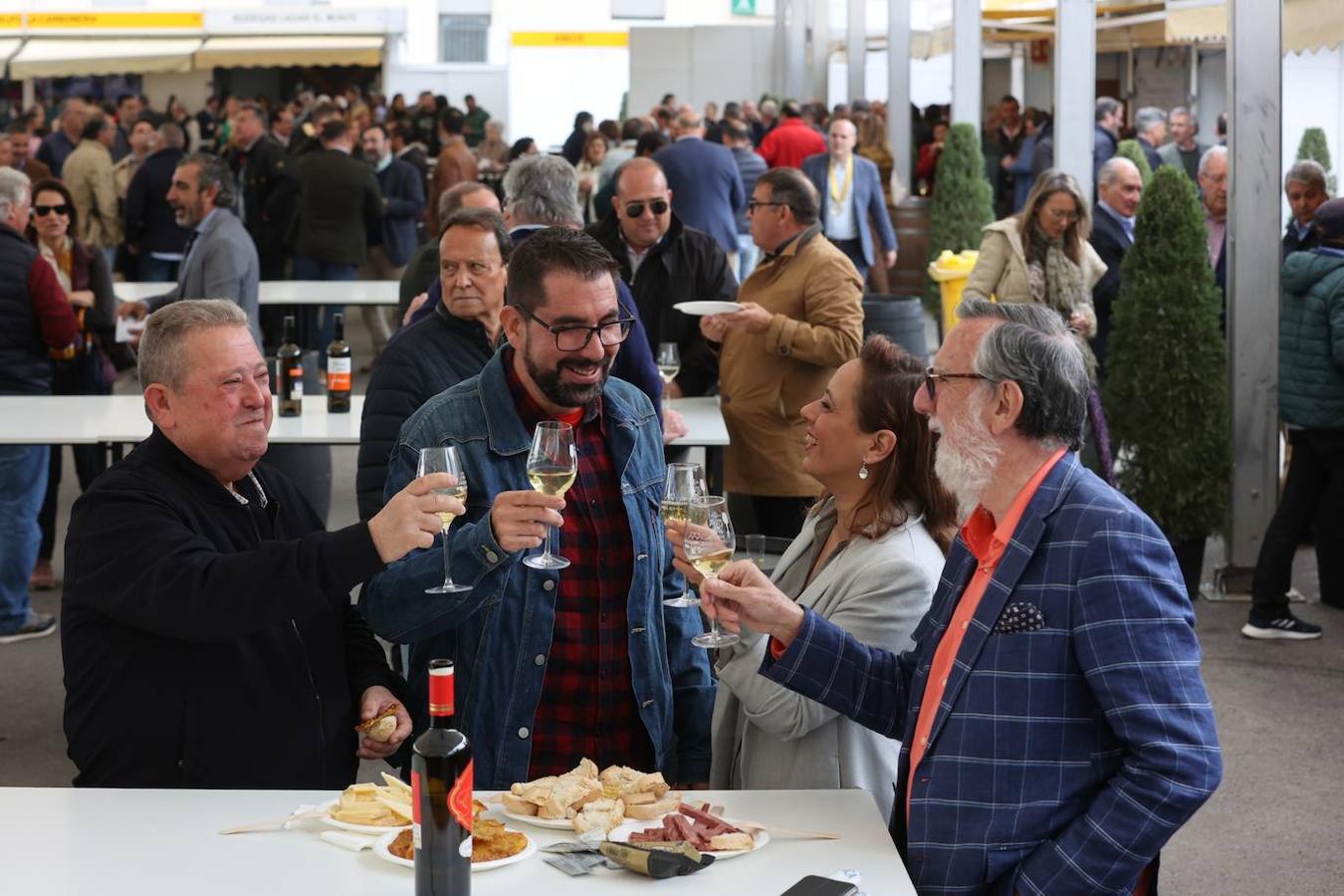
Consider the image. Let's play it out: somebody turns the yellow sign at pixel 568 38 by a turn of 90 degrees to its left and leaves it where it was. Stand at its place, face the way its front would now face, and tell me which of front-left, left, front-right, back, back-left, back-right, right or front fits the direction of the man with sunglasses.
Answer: right

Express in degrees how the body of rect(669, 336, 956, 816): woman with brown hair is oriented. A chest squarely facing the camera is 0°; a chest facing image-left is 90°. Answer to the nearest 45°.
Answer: approximately 90°

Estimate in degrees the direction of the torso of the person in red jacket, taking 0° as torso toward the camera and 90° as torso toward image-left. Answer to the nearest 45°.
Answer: approximately 180°

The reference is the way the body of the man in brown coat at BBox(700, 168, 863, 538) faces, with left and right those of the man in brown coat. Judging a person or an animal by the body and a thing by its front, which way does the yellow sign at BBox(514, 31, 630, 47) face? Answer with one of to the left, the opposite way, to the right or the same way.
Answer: to the left

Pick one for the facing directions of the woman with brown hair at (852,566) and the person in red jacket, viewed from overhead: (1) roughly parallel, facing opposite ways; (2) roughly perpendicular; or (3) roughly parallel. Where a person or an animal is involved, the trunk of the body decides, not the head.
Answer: roughly perpendicular

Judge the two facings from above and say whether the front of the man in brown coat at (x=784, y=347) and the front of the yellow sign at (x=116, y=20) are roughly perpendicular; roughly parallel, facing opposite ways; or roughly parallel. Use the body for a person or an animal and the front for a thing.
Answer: roughly perpendicular

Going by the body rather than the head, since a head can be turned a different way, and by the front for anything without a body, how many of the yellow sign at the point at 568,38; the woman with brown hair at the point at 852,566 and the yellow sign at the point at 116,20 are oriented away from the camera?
0

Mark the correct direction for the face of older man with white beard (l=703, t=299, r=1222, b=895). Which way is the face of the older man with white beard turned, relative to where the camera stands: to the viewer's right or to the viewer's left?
to the viewer's left

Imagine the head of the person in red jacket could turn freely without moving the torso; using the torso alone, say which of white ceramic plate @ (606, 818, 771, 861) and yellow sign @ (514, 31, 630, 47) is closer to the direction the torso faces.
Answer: the yellow sign

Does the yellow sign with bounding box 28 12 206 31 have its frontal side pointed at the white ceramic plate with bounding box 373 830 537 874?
yes

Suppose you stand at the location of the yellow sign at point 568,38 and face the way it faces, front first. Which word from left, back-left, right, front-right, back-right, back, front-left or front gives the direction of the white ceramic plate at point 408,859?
front

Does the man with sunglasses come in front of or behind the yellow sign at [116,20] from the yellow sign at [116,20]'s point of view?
in front

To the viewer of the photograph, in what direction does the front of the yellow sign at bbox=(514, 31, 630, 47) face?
facing the viewer

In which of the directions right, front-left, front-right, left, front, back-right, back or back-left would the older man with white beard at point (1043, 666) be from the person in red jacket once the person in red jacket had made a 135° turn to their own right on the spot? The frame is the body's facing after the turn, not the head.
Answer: front-right
